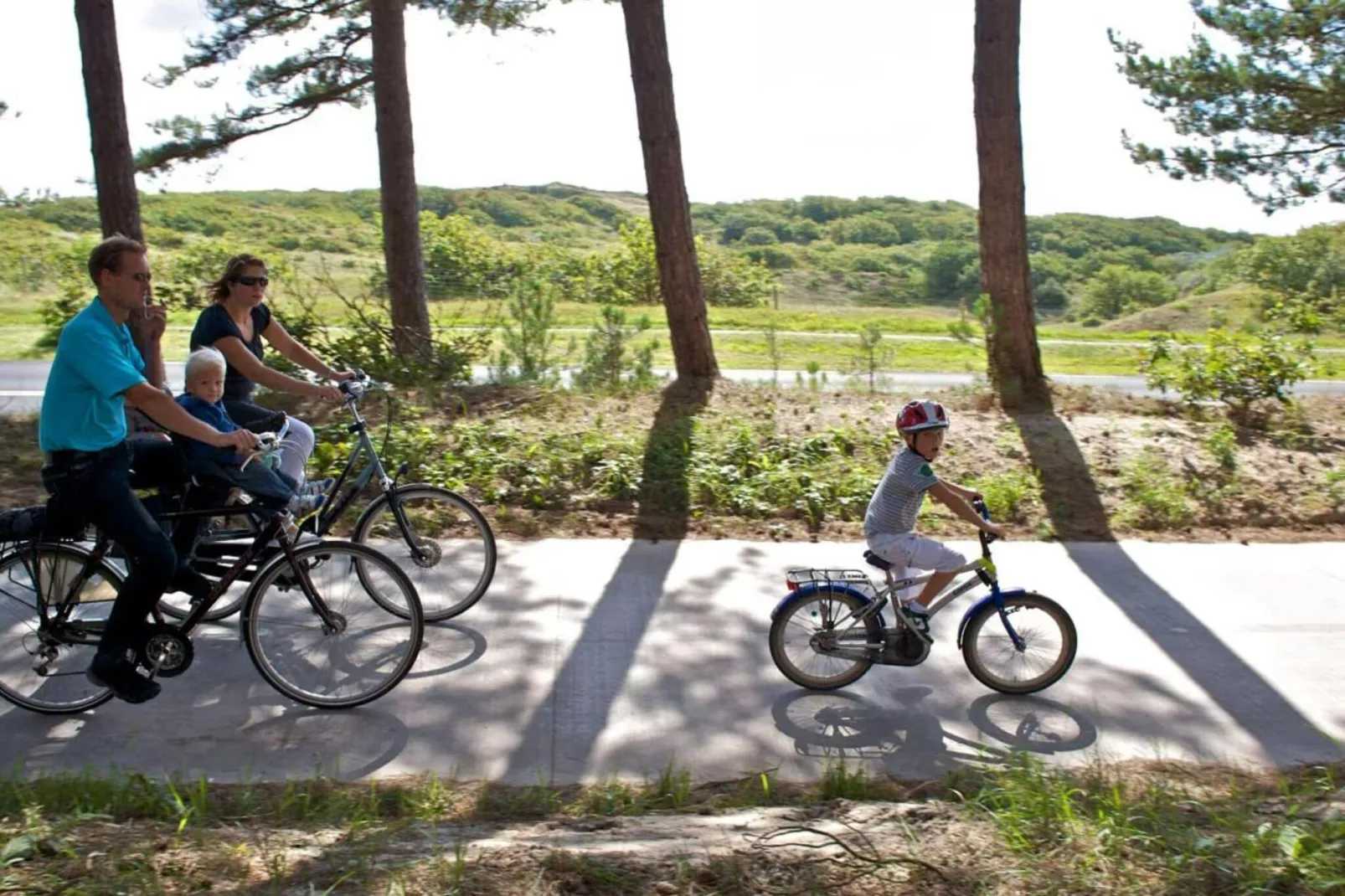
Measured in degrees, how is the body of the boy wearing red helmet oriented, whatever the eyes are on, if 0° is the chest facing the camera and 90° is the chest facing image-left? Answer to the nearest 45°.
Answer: approximately 270°

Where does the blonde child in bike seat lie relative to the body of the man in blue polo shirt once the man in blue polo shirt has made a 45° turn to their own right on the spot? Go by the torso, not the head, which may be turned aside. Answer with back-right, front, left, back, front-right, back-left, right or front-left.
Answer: left

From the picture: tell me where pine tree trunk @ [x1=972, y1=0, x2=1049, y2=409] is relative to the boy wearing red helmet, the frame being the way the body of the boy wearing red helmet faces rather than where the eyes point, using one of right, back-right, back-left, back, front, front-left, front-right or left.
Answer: left

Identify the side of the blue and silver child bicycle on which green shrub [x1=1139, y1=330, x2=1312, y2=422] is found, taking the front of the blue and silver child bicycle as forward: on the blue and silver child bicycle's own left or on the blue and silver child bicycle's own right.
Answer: on the blue and silver child bicycle's own left

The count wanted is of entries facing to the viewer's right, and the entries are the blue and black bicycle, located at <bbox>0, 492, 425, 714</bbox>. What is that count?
2

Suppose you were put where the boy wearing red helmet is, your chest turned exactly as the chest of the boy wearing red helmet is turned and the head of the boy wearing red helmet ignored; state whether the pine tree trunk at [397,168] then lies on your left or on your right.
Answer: on your left

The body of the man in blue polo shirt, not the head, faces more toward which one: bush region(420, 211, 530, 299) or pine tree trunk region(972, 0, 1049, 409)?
the pine tree trunk

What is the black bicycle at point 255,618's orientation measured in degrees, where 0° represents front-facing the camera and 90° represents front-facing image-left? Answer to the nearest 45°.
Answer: approximately 270°

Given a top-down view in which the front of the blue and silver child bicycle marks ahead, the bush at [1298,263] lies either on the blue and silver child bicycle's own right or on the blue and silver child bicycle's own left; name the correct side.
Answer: on the blue and silver child bicycle's own left

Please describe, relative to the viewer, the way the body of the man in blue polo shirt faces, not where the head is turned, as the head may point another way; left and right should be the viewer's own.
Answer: facing to the right of the viewer

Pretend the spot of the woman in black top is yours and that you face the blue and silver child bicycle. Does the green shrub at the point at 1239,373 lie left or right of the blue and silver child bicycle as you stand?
left

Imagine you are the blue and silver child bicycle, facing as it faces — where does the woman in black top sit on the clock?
The woman in black top is roughly at 6 o'clock from the blue and silver child bicycle.

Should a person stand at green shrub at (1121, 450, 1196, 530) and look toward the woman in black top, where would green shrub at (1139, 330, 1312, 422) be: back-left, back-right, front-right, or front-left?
back-right

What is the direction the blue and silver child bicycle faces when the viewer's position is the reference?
facing to the right of the viewer

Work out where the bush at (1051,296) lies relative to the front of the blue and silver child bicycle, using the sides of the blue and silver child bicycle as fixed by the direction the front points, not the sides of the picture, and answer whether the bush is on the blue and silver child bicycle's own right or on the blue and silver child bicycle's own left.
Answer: on the blue and silver child bicycle's own left

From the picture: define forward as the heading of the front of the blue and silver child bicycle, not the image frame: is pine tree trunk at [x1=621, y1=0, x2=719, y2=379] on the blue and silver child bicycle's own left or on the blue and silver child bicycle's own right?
on the blue and silver child bicycle's own left

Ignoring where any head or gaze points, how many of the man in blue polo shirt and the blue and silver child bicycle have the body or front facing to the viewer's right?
2
